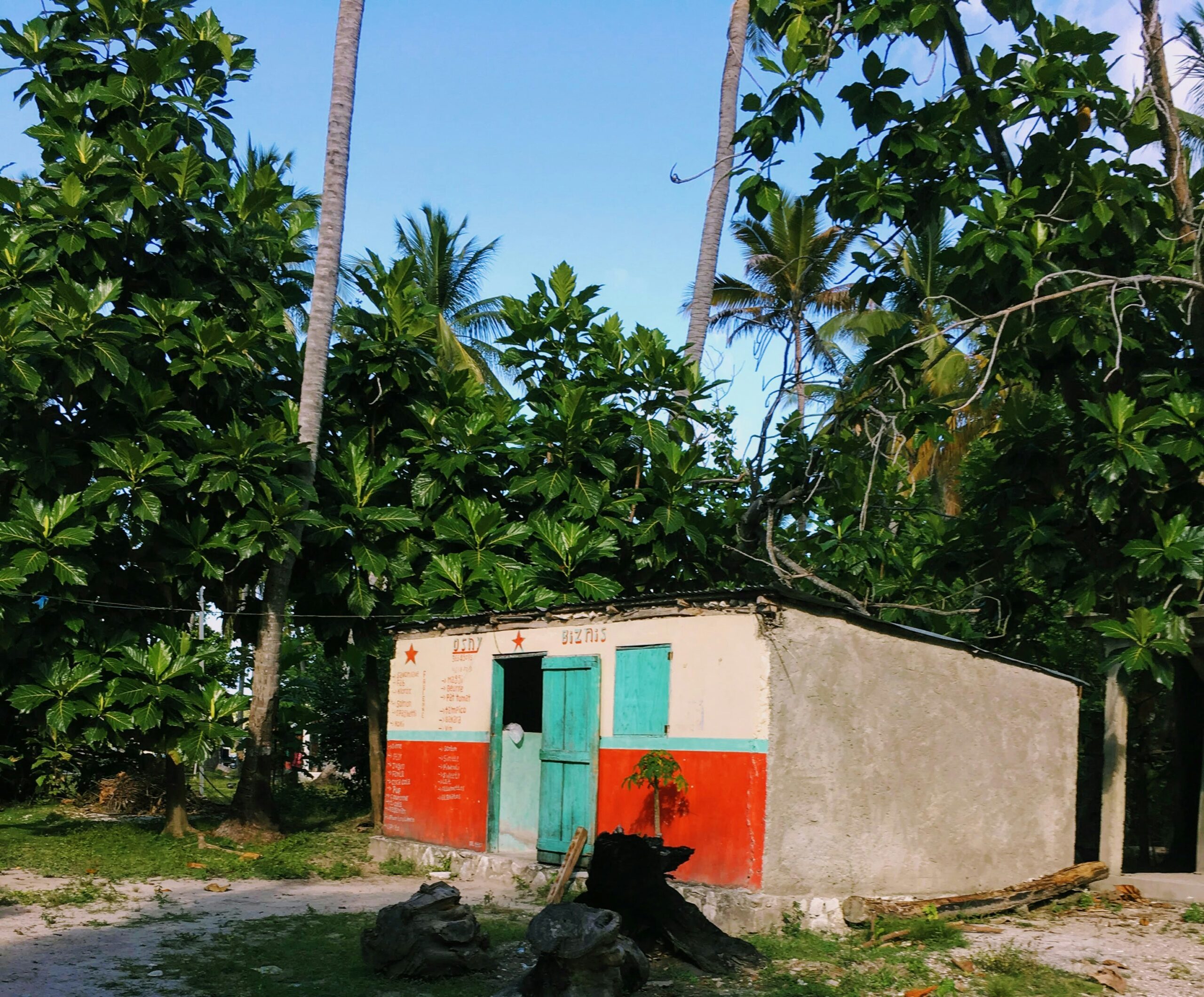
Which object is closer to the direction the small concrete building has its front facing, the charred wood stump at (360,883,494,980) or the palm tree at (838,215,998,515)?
the charred wood stump

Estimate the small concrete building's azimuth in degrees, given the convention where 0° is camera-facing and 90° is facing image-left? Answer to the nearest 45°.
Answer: approximately 45°

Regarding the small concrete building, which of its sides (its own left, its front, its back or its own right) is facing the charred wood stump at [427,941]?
front

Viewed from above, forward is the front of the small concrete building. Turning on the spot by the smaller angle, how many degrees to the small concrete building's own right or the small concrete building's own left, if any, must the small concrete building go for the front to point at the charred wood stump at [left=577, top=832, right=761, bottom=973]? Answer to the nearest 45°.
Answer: approximately 45° to the small concrete building's own left

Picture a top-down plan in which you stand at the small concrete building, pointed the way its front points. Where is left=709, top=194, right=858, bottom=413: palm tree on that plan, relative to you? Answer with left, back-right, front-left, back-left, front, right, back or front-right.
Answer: back-right

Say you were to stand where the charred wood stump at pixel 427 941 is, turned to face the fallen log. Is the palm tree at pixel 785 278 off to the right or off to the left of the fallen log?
left
